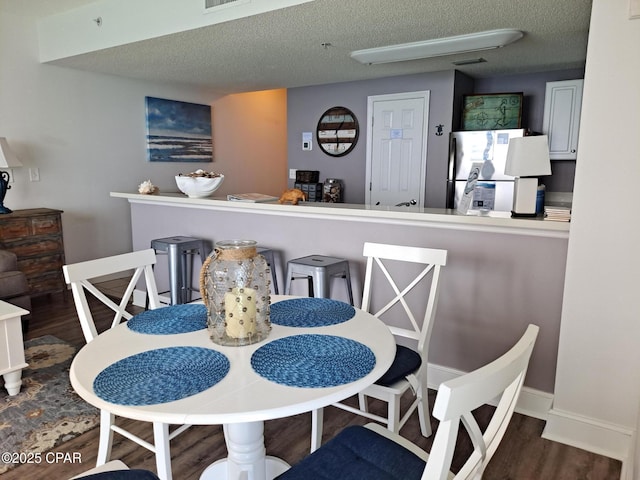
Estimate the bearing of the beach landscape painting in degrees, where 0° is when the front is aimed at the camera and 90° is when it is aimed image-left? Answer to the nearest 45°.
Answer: approximately 315°

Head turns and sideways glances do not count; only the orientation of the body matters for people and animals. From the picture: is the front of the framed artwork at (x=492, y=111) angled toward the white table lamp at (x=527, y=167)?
yes

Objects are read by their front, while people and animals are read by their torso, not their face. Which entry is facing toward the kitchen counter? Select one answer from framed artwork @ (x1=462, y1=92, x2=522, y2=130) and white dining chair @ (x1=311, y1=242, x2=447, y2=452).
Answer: the framed artwork

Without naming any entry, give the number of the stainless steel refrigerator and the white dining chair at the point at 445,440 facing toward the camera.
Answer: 1

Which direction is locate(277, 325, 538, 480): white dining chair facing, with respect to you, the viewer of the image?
facing away from the viewer and to the left of the viewer

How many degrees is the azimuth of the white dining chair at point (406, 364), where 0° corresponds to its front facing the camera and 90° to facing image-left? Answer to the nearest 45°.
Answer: approximately 45°

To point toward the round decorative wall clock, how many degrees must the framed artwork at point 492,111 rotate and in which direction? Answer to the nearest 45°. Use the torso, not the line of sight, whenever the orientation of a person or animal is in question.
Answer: approximately 90° to its right

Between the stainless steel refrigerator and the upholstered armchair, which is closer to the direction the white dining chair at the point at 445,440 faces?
the upholstered armchair

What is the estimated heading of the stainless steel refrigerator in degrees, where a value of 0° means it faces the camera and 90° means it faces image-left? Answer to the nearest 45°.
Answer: approximately 0°

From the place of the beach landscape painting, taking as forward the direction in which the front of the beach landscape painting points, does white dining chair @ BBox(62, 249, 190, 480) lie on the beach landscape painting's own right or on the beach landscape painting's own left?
on the beach landscape painting's own right
